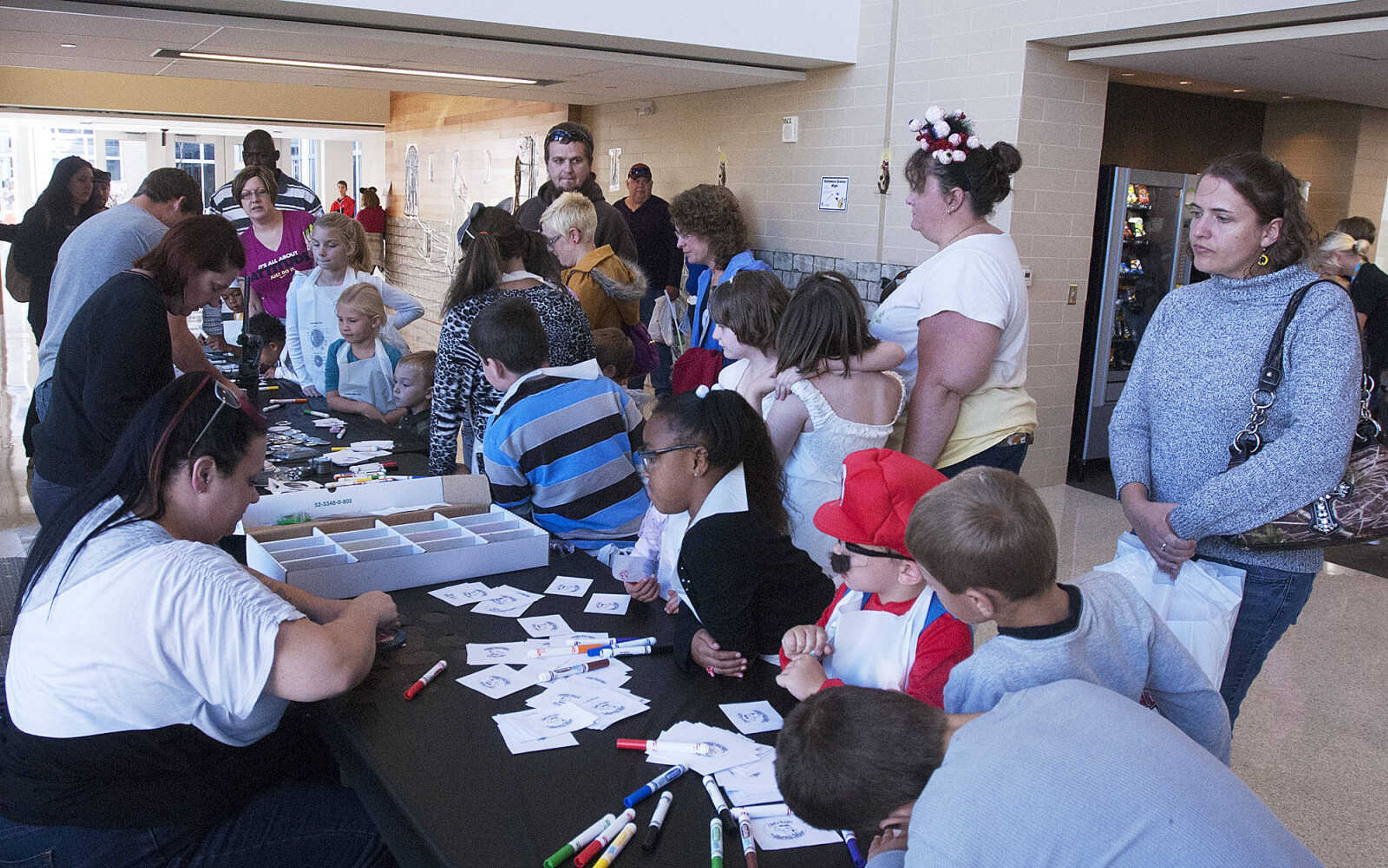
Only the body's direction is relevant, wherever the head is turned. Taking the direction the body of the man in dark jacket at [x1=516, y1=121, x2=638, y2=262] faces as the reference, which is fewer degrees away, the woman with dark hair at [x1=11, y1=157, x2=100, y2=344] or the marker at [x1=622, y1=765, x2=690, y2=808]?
the marker

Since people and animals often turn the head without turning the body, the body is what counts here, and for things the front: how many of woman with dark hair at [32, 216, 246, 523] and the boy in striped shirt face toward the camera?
0

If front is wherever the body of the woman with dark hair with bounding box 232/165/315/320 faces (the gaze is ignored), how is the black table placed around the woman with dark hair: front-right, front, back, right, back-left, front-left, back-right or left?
front

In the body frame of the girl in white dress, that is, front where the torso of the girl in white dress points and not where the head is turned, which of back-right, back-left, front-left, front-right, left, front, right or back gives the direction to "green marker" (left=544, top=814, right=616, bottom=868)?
back-left

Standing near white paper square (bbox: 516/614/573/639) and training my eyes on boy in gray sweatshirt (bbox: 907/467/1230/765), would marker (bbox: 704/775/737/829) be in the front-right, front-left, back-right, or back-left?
front-right

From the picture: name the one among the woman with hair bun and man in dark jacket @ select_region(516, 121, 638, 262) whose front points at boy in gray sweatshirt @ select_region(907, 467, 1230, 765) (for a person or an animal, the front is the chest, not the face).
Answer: the man in dark jacket

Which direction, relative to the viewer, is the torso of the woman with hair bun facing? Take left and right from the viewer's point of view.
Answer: facing to the left of the viewer

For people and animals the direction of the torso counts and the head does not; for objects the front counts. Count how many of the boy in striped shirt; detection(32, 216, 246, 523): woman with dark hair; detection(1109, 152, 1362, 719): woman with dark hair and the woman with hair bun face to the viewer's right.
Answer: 1

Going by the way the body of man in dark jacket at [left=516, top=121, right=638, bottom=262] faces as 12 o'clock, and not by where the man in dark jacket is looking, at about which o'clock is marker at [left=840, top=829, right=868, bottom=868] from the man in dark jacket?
The marker is roughly at 12 o'clock from the man in dark jacket.

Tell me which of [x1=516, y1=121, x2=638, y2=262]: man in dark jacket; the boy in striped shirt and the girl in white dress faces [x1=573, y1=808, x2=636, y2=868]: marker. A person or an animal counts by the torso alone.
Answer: the man in dark jacket

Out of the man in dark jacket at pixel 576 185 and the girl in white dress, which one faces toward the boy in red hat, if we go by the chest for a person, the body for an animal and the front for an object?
the man in dark jacket

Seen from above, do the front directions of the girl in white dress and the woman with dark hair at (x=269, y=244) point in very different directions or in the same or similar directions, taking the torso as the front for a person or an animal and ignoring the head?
very different directions

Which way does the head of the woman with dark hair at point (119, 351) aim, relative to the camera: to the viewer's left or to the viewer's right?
to the viewer's right

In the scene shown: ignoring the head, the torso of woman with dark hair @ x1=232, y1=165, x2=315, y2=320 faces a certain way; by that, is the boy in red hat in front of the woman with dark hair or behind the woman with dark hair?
in front

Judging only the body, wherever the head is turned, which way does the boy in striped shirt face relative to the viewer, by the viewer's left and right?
facing away from the viewer and to the left of the viewer

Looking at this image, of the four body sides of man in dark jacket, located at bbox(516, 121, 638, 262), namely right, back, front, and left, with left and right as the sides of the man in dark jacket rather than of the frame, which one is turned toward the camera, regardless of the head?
front

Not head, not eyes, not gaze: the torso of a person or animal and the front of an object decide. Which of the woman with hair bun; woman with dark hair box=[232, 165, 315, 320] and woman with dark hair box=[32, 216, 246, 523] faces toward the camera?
woman with dark hair box=[232, 165, 315, 320]

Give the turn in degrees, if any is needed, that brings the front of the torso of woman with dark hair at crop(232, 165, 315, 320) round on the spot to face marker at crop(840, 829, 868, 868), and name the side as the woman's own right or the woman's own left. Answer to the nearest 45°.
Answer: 0° — they already face it
